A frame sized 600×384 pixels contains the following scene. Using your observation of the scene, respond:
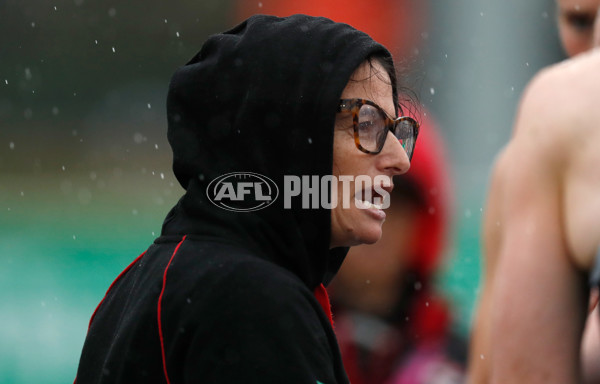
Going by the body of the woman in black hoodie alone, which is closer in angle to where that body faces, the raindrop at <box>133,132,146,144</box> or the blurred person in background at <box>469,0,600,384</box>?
the blurred person in background

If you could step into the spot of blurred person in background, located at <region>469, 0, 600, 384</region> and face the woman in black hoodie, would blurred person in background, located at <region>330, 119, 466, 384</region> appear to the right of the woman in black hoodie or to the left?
right

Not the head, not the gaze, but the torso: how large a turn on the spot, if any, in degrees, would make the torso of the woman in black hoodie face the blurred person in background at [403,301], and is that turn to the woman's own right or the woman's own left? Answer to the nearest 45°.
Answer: approximately 90° to the woman's own left

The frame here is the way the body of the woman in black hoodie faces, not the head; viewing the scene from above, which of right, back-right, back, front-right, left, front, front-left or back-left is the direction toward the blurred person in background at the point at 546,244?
front-right

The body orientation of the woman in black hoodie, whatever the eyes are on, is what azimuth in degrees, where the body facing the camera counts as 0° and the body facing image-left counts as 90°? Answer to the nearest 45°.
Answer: approximately 270°
